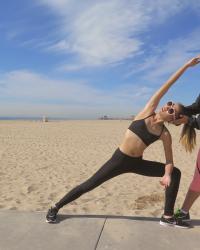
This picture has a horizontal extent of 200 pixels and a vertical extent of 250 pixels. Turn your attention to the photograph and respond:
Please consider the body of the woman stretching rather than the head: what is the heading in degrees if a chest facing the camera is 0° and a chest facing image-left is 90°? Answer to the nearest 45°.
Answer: approximately 0°

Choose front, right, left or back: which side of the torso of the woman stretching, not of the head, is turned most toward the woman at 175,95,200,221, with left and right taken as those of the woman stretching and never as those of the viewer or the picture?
left
